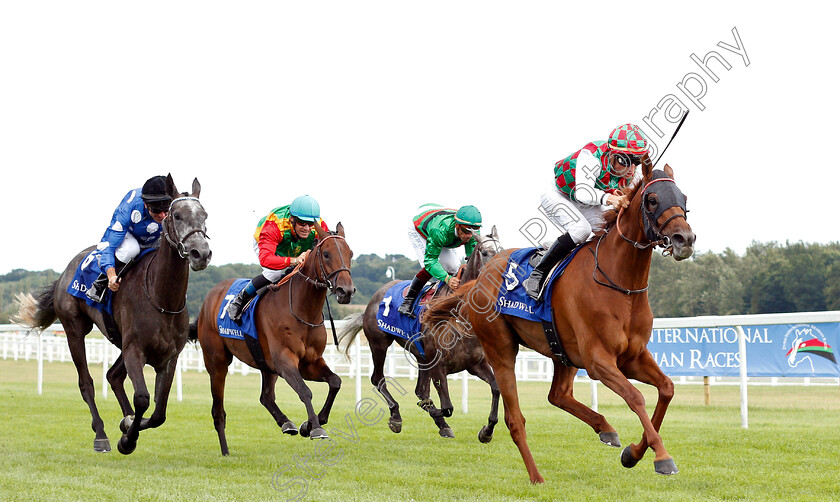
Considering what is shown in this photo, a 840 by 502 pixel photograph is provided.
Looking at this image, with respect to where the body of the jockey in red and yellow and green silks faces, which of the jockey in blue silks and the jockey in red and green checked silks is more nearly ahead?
the jockey in red and green checked silks

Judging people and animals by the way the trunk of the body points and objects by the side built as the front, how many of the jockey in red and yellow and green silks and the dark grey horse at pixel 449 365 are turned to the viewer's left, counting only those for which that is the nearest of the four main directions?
0

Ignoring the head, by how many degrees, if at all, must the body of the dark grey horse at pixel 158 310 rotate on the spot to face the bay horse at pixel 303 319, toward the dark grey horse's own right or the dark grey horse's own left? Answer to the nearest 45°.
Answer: approximately 45° to the dark grey horse's own left

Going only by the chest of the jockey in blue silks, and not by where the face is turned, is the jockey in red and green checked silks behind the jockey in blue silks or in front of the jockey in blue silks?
in front

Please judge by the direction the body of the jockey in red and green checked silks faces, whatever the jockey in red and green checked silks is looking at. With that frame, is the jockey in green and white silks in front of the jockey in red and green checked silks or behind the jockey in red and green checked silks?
behind

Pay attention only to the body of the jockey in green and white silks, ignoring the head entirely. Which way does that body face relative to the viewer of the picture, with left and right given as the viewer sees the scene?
facing the viewer and to the right of the viewer

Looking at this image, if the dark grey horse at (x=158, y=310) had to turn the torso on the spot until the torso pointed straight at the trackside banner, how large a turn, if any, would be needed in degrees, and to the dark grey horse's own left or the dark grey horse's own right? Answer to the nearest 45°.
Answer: approximately 45° to the dark grey horse's own left

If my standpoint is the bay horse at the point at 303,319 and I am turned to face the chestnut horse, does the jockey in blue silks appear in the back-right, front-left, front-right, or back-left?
back-right

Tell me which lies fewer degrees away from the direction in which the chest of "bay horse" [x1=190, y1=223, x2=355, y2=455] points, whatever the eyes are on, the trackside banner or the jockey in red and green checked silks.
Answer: the jockey in red and green checked silks

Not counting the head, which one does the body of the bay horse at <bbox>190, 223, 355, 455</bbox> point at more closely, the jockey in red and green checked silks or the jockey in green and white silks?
the jockey in red and green checked silks
